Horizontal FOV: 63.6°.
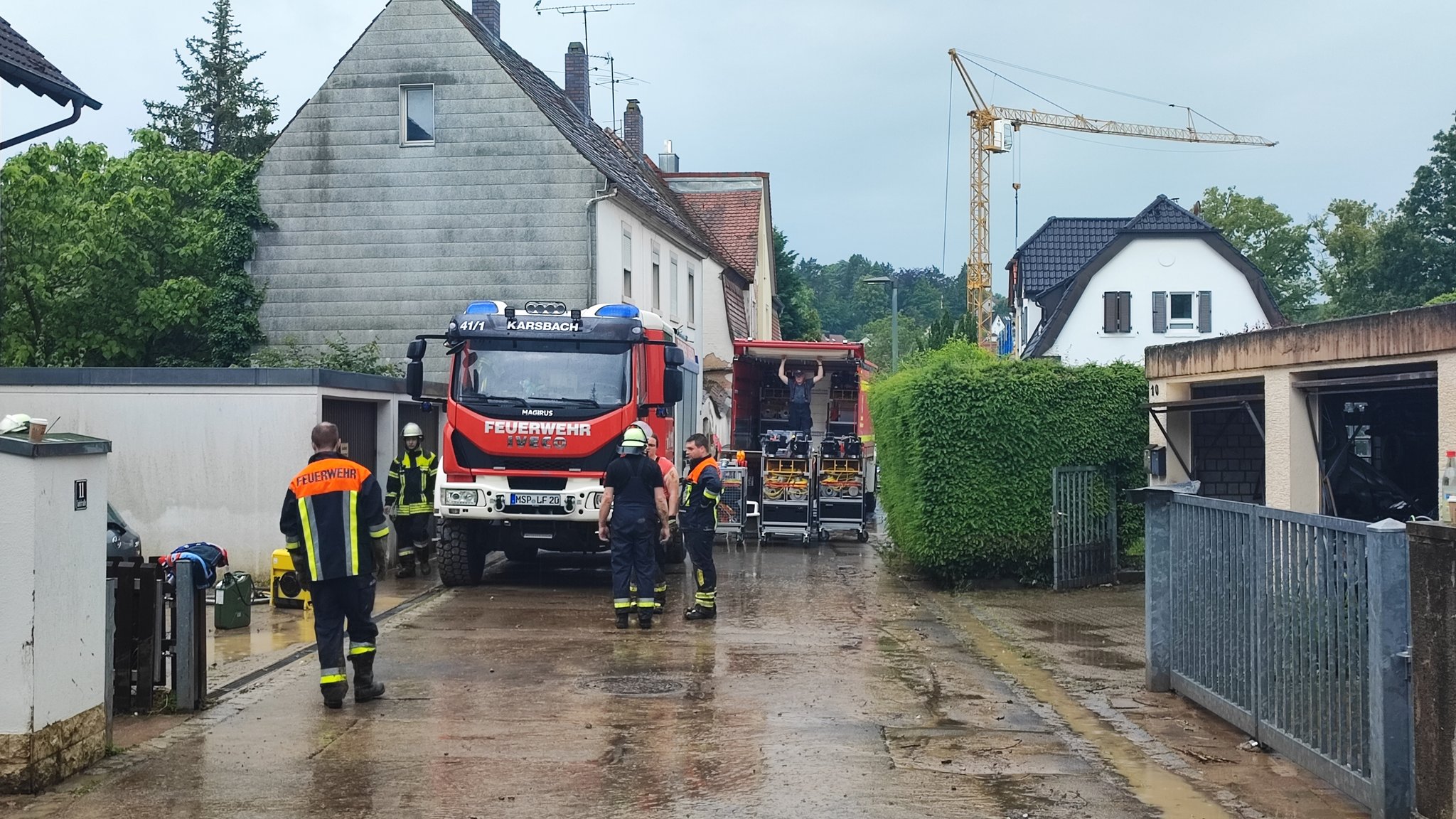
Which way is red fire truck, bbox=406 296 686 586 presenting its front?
toward the camera

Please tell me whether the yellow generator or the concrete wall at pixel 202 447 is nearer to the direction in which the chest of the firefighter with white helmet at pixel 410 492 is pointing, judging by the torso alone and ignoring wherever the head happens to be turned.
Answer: the yellow generator

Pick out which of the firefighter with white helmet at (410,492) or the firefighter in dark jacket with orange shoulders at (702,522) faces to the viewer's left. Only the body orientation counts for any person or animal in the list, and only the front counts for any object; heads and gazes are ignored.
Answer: the firefighter in dark jacket with orange shoulders

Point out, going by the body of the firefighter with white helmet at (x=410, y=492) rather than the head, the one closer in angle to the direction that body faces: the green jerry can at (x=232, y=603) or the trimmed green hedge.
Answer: the green jerry can

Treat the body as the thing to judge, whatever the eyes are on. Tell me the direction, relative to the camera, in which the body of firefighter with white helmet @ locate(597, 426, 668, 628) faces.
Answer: away from the camera

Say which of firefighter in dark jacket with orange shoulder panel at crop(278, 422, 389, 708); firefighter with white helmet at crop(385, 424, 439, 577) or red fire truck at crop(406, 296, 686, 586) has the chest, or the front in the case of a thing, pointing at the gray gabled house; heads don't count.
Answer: the firefighter in dark jacket with orange shoulder panel

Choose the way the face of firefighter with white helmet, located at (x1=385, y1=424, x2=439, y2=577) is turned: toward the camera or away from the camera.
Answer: toward the camera

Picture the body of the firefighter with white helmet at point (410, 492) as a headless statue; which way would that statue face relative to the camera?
toward the camera

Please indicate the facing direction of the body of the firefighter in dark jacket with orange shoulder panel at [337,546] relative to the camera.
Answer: away from the camera

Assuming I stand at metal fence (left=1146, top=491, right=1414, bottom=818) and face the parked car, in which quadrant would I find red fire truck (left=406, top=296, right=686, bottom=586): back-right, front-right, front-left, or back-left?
front-right

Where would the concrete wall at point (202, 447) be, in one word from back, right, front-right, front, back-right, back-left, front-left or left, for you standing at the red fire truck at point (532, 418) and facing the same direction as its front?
right

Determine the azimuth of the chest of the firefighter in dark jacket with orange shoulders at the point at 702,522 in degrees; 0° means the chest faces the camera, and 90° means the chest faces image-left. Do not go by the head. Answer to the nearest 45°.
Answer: approximately 90°

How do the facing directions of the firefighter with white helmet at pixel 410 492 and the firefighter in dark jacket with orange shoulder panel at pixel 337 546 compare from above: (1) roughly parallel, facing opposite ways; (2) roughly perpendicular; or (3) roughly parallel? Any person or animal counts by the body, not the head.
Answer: roughly parallel, facing opposite ways

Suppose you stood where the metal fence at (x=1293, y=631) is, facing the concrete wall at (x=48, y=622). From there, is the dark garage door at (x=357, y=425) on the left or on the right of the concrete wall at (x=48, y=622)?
right

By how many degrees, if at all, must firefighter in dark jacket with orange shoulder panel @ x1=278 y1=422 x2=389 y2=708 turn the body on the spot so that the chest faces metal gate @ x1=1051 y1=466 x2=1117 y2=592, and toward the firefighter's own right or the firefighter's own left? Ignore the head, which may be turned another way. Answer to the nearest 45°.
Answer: approximately 45° to the firefighter's own right

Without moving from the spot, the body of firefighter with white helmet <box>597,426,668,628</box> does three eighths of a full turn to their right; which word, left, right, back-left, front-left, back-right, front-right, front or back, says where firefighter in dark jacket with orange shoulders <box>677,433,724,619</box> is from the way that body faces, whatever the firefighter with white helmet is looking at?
left
